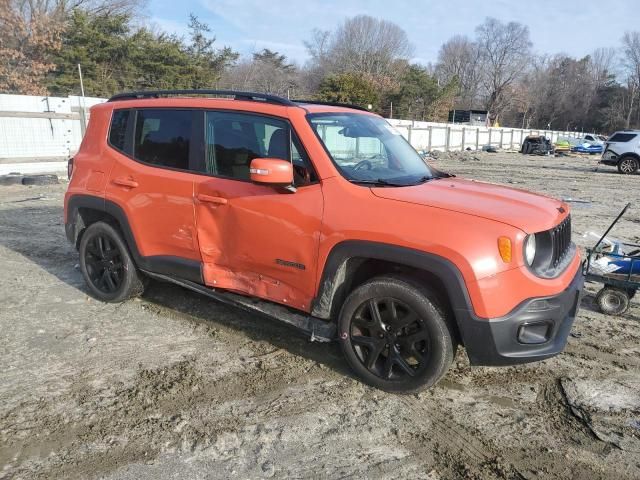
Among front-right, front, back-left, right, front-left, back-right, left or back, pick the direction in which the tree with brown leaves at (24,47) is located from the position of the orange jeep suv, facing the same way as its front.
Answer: back

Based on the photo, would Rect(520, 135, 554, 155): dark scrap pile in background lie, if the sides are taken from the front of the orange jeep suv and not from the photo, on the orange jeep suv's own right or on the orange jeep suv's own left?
on the orange jeep suv's own left

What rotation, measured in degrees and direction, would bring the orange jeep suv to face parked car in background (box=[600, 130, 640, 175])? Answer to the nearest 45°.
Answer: approximately 90° to its left

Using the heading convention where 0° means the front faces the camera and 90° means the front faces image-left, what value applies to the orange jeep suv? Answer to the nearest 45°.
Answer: approximately 315°

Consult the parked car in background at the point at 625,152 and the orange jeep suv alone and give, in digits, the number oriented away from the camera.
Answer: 0
